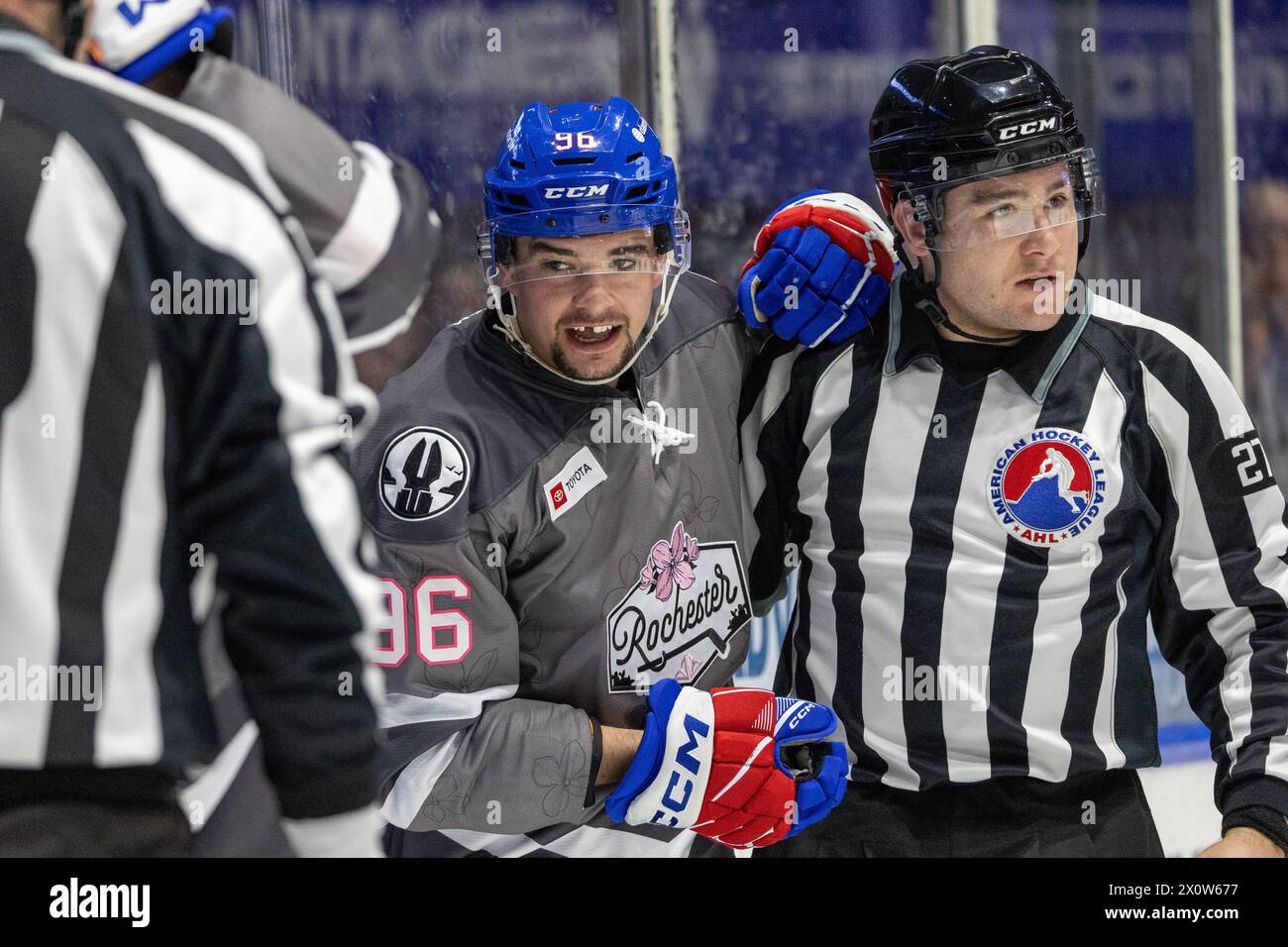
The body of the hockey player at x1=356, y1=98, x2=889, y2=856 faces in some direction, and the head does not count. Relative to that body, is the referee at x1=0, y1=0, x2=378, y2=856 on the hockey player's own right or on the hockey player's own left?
on the hockey player's own right

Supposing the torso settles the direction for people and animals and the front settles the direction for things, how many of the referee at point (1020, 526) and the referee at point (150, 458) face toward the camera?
1

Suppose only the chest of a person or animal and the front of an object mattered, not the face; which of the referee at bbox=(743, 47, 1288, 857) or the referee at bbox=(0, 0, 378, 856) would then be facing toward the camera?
the referee at bbox=(743, 47, 1288, 857)

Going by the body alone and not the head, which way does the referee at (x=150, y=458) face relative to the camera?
away from the camera

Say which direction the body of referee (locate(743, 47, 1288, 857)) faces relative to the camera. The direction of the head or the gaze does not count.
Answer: toward the camera

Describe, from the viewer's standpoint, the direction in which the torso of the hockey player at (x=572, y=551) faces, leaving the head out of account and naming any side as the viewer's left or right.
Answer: facing the viewer and to the right of the viewer

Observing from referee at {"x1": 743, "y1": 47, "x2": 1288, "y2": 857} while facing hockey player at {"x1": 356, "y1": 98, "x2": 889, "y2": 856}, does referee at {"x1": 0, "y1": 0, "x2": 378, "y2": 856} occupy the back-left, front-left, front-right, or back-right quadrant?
front-left

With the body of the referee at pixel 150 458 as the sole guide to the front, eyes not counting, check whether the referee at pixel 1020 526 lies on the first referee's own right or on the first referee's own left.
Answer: on the first referee's own right

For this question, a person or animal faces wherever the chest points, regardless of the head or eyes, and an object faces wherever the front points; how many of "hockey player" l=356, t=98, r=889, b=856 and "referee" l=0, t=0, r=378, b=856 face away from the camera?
1

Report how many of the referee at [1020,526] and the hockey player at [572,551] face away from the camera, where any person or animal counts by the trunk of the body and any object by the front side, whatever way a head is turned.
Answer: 0
